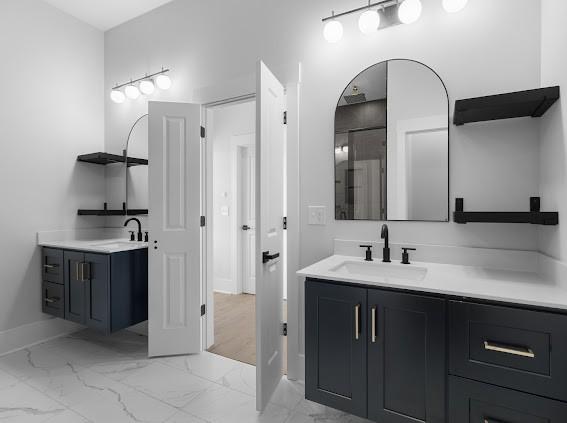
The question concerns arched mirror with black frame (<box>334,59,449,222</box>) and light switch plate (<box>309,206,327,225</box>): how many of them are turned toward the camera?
2

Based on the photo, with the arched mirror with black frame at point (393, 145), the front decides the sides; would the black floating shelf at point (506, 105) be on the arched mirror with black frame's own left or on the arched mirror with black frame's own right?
on the arched mirror with black frame's own left

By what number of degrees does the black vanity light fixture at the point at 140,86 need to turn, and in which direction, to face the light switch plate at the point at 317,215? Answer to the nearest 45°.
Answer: approximately 90° to its left
